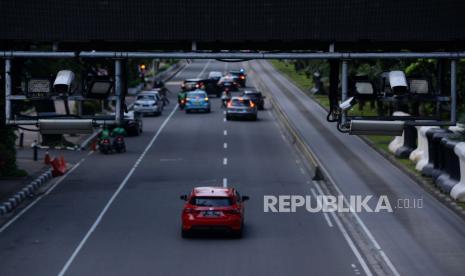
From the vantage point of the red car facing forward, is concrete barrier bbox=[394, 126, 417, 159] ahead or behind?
ahead

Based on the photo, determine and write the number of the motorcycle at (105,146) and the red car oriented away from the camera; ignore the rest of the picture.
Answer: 2

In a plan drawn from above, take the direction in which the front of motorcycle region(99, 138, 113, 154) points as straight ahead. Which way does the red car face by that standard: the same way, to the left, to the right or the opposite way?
the same way

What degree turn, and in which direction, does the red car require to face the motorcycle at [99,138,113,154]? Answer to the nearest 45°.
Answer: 0° — it already faces it

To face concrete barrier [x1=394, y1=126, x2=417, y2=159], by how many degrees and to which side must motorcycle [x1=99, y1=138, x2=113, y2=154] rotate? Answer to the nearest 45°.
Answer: approximately 90° to its right

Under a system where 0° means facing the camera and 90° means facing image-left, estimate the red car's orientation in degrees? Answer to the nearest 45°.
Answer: approximately 180°

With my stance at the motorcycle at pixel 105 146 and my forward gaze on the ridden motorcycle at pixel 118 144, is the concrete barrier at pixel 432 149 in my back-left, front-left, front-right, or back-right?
front-right

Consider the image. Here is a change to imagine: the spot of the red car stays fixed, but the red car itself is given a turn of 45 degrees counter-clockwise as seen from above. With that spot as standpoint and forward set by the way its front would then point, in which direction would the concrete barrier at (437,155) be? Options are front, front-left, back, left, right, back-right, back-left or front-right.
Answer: right

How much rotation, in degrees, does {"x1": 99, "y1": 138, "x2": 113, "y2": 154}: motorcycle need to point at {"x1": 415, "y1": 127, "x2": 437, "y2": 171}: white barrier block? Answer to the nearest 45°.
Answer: approximately 135° to its right

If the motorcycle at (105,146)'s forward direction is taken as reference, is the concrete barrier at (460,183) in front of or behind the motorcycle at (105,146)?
behind

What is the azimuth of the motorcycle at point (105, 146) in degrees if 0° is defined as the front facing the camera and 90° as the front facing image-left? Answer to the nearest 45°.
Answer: approximately 180°

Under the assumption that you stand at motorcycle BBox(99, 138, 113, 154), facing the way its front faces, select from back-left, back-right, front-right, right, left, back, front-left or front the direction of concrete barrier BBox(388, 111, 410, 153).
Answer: right

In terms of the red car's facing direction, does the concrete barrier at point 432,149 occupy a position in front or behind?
in front

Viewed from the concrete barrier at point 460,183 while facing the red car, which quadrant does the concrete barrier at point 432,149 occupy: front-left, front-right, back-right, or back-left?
back-right

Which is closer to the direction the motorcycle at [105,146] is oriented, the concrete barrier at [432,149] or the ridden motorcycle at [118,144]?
the ridden motorcycle
